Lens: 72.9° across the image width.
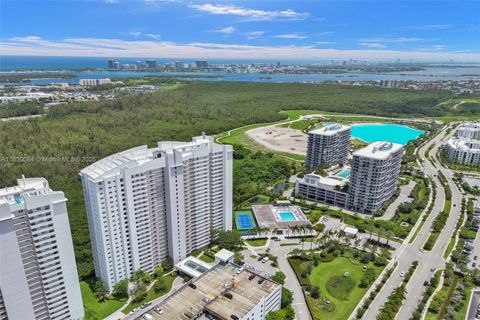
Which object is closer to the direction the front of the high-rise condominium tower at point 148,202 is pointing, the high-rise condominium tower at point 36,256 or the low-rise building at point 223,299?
the low-rise building

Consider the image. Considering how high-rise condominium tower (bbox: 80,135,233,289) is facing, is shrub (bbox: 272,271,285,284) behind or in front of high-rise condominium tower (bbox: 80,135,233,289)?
in front

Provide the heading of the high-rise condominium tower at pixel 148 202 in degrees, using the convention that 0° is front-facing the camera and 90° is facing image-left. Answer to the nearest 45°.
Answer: approximately 315°

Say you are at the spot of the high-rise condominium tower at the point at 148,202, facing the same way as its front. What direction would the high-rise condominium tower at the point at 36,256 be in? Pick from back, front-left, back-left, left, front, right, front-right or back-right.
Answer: right

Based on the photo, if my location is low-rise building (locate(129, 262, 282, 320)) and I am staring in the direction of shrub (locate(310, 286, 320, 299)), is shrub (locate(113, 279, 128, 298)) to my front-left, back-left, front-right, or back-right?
back-left
